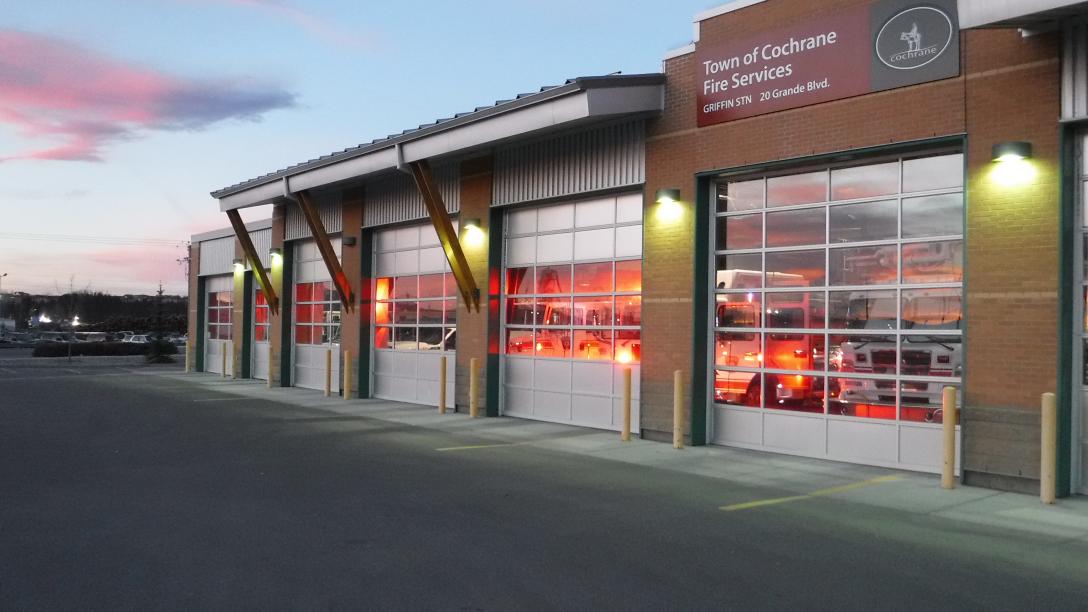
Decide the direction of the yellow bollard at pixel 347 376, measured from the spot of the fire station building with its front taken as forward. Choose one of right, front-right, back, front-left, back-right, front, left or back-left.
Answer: right

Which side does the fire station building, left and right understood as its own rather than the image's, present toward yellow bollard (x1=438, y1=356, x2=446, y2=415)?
front

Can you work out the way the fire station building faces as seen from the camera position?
facing the viewer and to the left of the viewer
